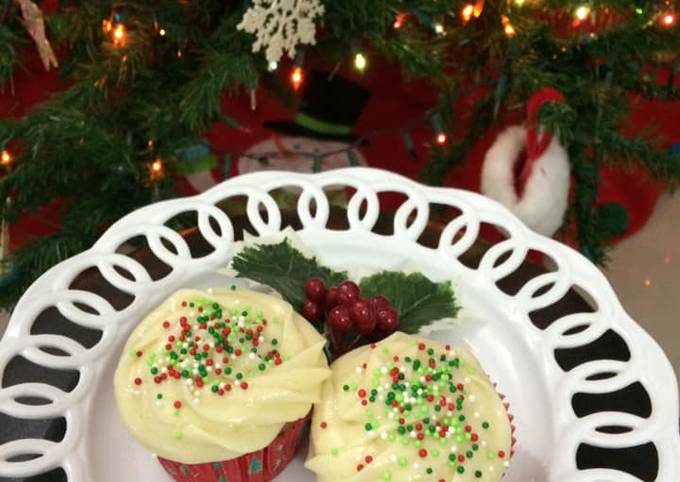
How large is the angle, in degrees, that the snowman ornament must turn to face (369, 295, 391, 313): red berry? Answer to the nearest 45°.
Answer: approximately 45° to its left

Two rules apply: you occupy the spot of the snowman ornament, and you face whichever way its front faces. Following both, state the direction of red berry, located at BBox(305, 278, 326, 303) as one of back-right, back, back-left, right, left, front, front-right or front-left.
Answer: front-left

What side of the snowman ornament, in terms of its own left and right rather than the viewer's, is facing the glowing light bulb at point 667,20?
left

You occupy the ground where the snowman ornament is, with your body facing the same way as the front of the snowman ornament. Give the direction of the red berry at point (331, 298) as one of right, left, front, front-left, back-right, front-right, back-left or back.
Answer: front-left

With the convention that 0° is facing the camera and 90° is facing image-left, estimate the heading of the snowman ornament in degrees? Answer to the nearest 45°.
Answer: approximately 45°

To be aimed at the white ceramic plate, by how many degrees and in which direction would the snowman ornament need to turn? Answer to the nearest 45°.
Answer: approximately 45° to its left
